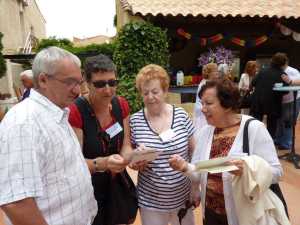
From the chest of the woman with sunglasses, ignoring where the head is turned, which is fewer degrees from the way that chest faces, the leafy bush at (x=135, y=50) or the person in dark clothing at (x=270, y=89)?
the person in dark clothing

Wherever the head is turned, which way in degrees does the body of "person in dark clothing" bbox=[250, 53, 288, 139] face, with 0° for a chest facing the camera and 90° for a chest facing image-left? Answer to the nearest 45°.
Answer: approximately 225°

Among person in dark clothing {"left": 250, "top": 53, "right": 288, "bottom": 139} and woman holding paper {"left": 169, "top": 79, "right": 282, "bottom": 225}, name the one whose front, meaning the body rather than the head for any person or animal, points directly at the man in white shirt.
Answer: the woman holding paper

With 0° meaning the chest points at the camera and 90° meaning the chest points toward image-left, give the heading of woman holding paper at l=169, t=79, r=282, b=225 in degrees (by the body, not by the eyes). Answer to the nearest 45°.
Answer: approximately 45°

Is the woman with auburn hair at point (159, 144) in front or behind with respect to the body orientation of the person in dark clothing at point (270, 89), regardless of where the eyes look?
behind

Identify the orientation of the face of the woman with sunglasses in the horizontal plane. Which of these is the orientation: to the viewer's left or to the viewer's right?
to the viewer's right

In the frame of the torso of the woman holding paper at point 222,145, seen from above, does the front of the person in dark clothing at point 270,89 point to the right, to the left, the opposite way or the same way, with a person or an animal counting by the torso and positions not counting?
the opposite way

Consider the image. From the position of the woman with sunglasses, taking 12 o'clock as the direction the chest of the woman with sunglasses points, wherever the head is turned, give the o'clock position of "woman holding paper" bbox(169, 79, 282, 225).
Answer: The woman holding paper is roughly at 11 o'clock from the woman with sunglasses.

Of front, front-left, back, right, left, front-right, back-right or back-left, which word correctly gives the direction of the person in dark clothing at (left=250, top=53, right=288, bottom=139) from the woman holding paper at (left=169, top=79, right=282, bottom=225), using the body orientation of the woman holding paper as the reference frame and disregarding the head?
back-right

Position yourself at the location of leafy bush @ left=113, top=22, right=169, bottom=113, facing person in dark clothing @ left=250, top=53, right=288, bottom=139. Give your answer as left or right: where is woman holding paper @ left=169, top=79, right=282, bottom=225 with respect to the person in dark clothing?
right

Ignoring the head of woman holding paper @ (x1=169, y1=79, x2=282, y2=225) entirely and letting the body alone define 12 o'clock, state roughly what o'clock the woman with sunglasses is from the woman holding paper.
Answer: The woman with sunglasses is roughly at 1 o'clock from the woman holding paper.

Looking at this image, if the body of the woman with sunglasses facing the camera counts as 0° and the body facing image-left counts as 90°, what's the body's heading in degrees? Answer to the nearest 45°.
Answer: approximately 315°

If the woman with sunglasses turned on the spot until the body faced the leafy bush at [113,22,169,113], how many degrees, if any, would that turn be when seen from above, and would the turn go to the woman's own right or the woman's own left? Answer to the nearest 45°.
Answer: approximately 135° to the woman's own left

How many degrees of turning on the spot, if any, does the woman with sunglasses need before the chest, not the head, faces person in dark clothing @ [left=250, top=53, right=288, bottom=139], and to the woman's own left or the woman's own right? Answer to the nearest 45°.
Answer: approximately 90° to the woman's own left

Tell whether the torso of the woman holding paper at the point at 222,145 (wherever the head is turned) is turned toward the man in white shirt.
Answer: yes
